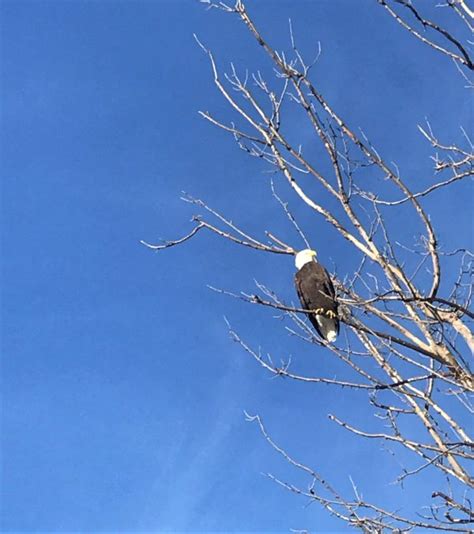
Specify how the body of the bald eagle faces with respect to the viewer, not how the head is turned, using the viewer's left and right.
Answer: facing the viewer and to the left of the viewer
